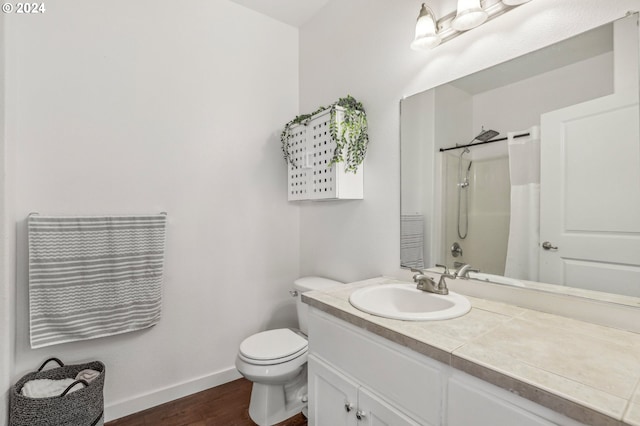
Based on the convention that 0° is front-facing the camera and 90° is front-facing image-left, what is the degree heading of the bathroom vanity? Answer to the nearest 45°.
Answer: approximately 45°

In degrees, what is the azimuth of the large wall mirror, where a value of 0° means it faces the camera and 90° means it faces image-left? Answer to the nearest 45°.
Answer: approximately 45°

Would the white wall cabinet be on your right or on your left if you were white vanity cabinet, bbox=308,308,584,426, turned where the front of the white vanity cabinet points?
on your right

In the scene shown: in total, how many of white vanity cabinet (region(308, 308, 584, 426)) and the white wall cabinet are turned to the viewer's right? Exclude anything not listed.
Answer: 0

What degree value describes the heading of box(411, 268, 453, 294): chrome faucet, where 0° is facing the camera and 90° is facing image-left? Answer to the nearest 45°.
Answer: approximately 45°

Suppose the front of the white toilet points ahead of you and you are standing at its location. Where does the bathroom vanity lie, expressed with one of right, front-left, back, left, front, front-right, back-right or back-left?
left

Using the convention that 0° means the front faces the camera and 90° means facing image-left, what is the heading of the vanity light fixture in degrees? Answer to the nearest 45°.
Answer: approximately 45°

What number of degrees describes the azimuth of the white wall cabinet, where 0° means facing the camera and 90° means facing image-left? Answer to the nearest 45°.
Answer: approximately 45°

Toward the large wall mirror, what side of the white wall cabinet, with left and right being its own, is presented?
left

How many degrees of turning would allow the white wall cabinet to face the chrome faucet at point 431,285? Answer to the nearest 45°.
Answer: approximately 90° to its left

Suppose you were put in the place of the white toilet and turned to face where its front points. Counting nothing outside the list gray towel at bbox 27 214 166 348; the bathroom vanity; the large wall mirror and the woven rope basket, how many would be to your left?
2
